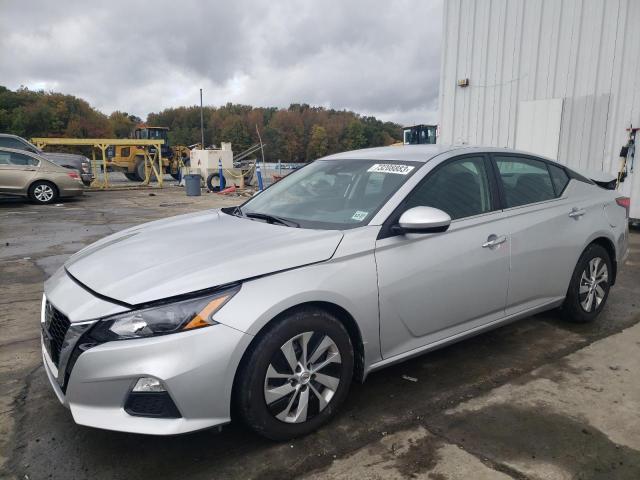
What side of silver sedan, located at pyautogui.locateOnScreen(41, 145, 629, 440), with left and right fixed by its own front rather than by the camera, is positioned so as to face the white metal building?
back

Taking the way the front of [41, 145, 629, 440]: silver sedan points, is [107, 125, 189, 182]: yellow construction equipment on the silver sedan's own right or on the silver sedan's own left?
on the silver sedan's own right

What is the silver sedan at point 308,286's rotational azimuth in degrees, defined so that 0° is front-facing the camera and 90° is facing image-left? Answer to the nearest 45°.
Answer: approximately 45°

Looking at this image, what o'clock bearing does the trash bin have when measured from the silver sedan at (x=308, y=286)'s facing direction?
The trash bin is roughly at 4 o'clock from the silver sedan.
